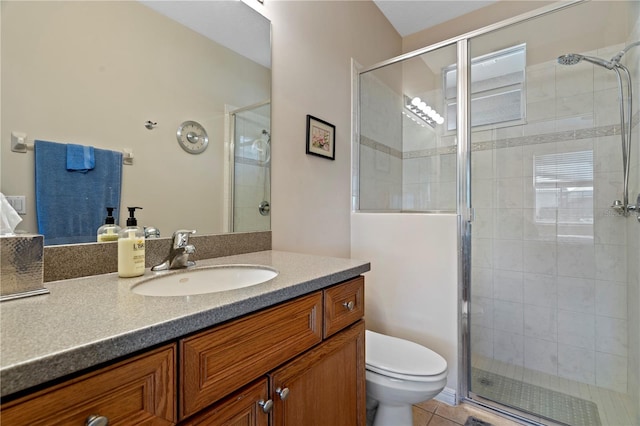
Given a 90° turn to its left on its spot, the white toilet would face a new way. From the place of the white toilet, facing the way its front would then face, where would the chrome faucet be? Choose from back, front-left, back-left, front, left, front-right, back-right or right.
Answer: back

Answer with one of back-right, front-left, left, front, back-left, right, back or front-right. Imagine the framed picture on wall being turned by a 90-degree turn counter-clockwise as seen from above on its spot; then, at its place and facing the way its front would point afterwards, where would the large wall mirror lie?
back

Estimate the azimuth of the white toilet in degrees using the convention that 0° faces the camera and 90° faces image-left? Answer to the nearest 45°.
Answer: approximately 315°

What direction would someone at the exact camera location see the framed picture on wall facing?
facing the viewer and to the right of the viewer

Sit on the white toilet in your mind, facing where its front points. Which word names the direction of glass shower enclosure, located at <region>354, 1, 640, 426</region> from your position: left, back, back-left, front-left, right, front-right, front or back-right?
left

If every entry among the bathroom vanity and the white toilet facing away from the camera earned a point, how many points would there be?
0

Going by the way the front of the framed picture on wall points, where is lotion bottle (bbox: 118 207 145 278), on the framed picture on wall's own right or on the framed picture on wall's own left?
on the framed picture on wall's own right

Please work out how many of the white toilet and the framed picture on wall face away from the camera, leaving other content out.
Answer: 0
